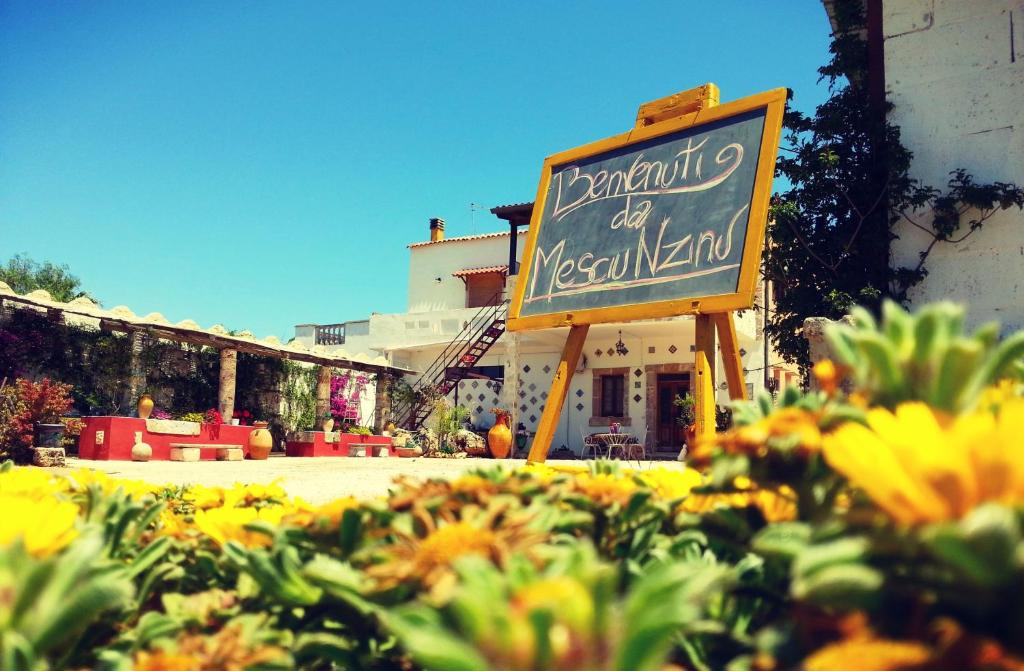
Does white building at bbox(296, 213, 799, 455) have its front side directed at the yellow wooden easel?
yes

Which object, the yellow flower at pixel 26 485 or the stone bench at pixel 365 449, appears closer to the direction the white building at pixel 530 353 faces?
the yellow flower

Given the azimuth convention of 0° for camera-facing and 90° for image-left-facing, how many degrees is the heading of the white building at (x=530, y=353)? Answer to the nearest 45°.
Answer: approximately 0°

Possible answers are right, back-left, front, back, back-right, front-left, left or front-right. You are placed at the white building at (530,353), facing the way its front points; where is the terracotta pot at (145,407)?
front-right

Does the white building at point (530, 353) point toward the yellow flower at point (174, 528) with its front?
yes

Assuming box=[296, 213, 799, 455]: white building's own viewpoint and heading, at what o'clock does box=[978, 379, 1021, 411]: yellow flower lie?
The yellow flower is roughly at 12 o'clock from the white building.

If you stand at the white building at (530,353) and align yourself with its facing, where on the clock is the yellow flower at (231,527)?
The yellow flower is roughly at 12 o'clock from the white building.

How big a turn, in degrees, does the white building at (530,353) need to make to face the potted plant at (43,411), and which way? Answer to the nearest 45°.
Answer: approximately 45° to its right

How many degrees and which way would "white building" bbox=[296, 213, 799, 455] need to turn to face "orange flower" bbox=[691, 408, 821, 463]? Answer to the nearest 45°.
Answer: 0° — it already faces it

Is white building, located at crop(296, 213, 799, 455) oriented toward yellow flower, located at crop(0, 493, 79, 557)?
yes
